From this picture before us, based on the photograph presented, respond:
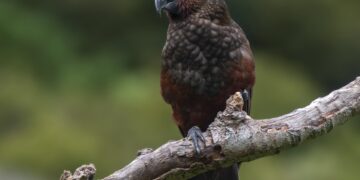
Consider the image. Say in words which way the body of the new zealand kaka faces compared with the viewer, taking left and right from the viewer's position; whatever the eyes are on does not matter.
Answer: facing the viewer and to the left of the viewer
